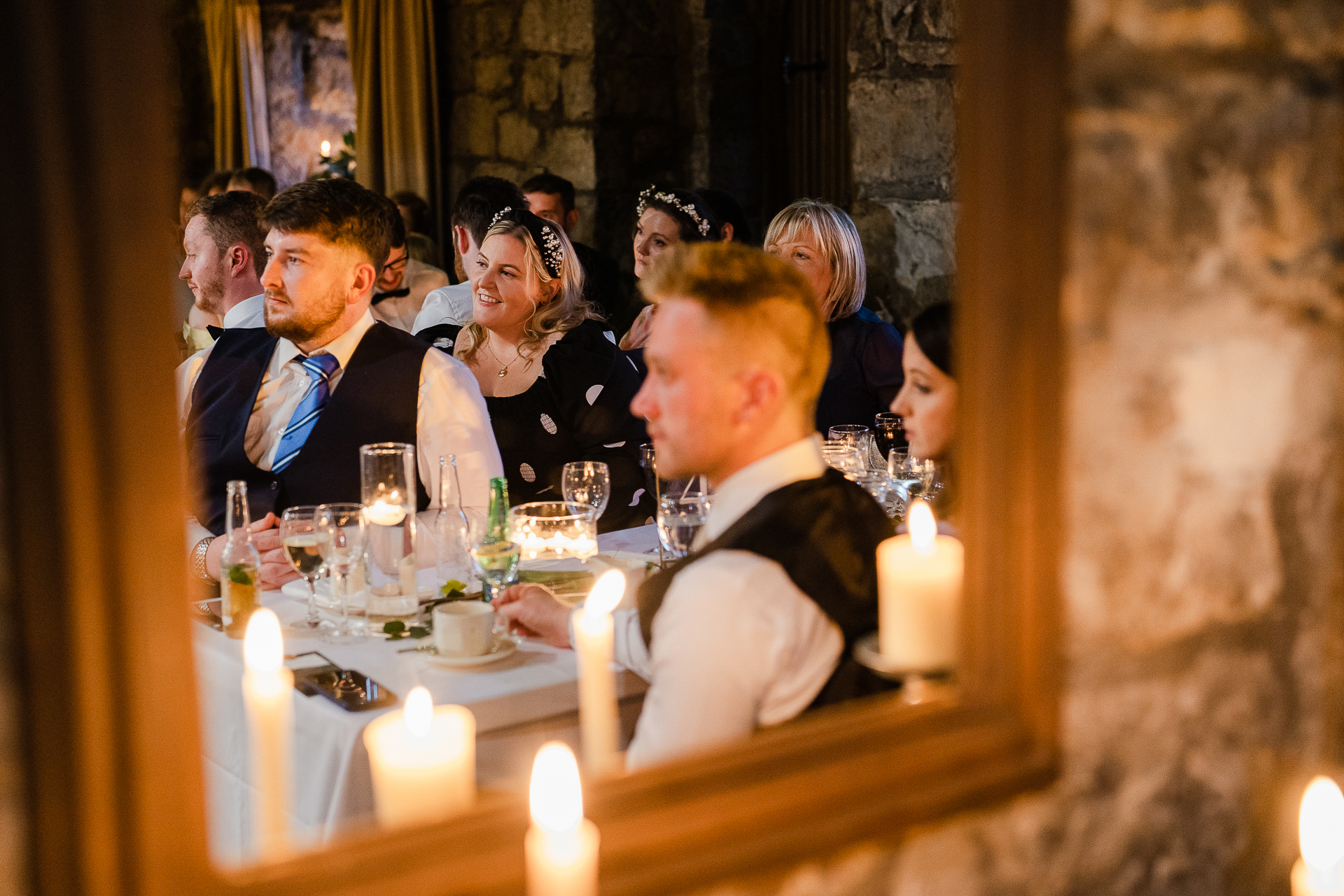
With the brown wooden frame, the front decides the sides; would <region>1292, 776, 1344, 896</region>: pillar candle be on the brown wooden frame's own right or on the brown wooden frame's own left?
on the brown wooden frame's own left

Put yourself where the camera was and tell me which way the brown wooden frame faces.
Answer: facing the viewer and to the right of the viewer
